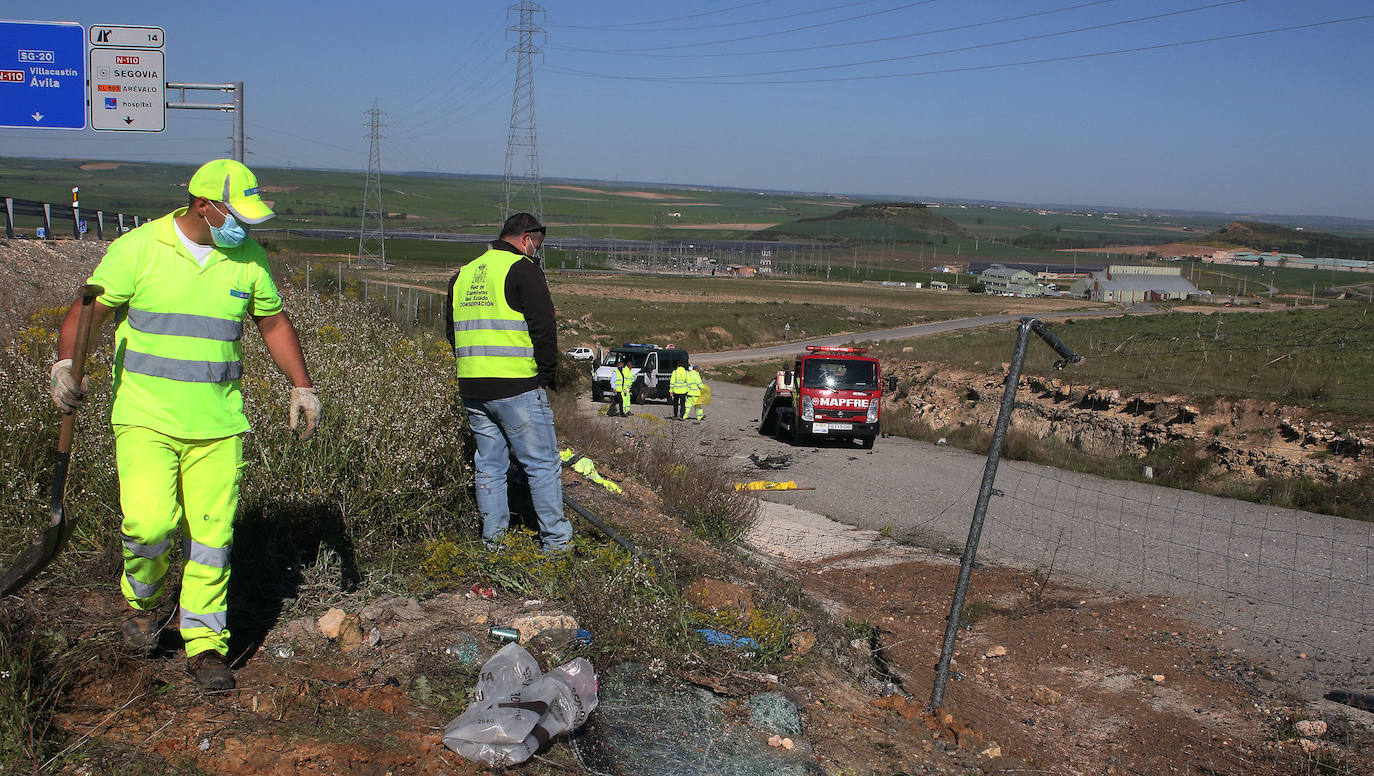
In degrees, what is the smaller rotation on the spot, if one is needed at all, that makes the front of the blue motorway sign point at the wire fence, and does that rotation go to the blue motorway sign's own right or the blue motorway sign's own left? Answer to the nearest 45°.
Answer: approximately 45° to the blue motorway sign's own left

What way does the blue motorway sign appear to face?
toward the camera

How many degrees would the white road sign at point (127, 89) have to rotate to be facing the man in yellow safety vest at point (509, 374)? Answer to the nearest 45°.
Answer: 0° — it already faces them

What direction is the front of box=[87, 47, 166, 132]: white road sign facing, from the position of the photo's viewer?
facing the viewer

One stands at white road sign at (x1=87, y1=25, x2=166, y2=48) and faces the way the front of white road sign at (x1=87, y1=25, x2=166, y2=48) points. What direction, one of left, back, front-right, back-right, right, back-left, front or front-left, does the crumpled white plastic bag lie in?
front

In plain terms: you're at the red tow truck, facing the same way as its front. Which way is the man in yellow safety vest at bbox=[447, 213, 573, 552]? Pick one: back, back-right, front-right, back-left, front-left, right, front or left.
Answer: front

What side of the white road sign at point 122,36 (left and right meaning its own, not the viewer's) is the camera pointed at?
front

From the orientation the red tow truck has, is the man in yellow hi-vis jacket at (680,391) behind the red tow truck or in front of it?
behind

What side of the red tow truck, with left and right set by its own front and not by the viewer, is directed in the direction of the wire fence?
front

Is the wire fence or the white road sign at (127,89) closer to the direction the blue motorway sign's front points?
the wire fence
